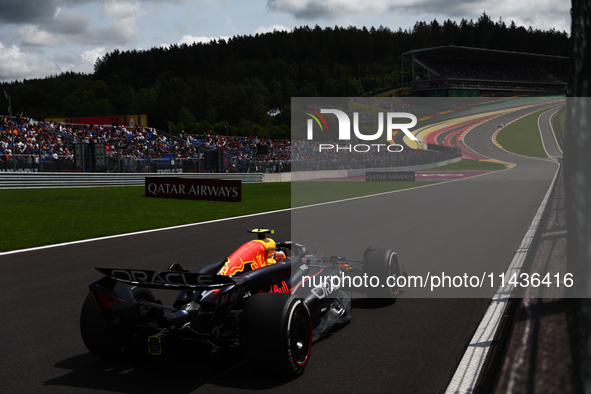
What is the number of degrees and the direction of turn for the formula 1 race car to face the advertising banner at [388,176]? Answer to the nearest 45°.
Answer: approximately 45° to its left

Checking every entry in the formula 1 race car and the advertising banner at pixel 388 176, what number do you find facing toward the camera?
1

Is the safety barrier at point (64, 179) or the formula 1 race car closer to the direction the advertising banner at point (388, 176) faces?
the formula 1 race car

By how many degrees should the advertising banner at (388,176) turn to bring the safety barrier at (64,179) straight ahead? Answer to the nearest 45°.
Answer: approximately 45° to its right

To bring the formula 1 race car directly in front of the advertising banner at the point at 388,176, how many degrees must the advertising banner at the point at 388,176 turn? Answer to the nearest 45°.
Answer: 0° — it already faces it

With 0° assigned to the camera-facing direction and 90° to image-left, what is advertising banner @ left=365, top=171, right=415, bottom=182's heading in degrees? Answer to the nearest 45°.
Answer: approximately 0°

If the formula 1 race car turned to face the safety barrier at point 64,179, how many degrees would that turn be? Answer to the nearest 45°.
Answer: approximately 45° to its left

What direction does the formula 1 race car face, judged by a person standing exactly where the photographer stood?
facing away from the viewer and to the right of the viewer
